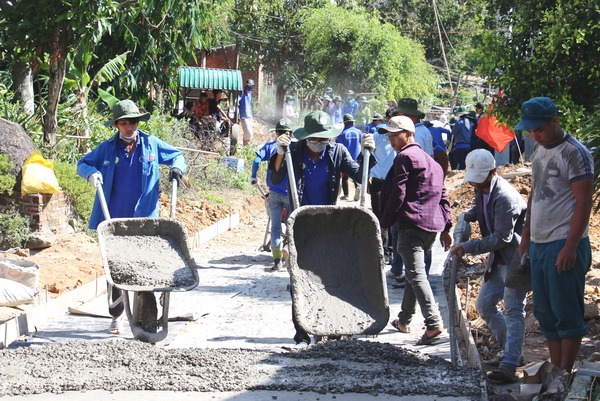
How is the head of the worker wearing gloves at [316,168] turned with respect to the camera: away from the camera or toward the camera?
toward the camera

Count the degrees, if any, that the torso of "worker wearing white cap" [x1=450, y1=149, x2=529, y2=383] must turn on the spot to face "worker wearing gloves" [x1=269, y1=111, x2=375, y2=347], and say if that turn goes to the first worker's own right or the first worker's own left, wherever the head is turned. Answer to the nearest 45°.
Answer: approximately 90° to the first worker's own right

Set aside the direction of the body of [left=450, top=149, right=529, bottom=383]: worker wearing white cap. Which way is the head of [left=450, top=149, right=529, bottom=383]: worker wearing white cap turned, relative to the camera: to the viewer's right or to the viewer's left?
to the viewer's left

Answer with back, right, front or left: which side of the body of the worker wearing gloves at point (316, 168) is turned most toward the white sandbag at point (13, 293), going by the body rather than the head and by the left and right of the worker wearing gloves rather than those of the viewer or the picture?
right

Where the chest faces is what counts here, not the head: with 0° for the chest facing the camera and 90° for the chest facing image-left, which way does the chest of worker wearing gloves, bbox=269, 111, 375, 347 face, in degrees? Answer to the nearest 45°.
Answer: approximately 0°

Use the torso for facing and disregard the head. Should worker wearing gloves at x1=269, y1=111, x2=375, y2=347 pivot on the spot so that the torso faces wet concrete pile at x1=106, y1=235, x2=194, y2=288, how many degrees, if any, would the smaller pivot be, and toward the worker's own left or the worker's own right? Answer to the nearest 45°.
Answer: approximately 45° to the worker's own right

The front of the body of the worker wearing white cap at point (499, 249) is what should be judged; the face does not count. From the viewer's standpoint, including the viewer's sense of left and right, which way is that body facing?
facing the viewer and to the left of the viewer

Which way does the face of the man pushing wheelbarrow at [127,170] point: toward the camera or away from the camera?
toward the camera

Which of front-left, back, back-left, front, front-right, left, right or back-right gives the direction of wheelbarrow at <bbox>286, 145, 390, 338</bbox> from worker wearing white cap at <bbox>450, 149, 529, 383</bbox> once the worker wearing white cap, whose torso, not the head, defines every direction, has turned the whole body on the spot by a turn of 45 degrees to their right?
front

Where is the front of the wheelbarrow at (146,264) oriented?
toward the camera

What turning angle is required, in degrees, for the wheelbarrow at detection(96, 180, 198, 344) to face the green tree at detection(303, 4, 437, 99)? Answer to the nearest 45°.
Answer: approximately 180°

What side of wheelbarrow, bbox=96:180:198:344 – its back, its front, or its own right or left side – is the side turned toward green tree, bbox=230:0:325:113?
back

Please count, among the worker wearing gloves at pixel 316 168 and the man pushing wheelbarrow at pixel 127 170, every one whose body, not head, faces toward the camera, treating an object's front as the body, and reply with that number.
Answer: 2
